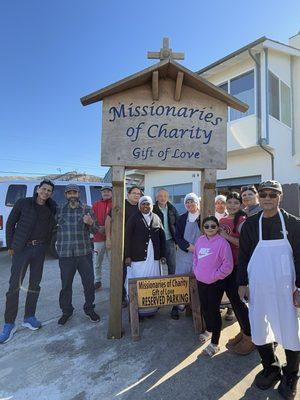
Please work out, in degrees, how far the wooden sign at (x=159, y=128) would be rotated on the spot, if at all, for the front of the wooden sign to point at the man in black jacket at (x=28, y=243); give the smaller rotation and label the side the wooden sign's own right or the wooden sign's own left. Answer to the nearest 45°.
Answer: approximately 90° to the wooden sign's own right

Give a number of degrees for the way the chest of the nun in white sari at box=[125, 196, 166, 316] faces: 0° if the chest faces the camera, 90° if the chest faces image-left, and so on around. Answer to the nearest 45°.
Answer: approximately 0°

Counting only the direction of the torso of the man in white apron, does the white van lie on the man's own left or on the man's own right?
on the man's own right

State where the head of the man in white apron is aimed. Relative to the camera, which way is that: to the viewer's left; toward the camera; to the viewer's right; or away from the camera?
toward the camera

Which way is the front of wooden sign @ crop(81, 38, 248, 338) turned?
toward the camera

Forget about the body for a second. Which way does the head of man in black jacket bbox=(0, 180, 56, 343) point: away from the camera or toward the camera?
toward the camera

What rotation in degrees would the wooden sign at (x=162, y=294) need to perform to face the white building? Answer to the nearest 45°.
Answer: approximately 135° to its left

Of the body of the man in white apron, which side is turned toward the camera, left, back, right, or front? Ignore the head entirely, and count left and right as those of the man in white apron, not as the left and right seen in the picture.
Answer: front

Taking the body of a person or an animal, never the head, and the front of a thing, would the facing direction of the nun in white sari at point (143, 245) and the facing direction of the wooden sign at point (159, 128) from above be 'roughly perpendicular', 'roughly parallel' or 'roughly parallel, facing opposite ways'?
roughly parallel

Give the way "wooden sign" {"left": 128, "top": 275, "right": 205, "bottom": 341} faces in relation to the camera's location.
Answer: facing the viewer
